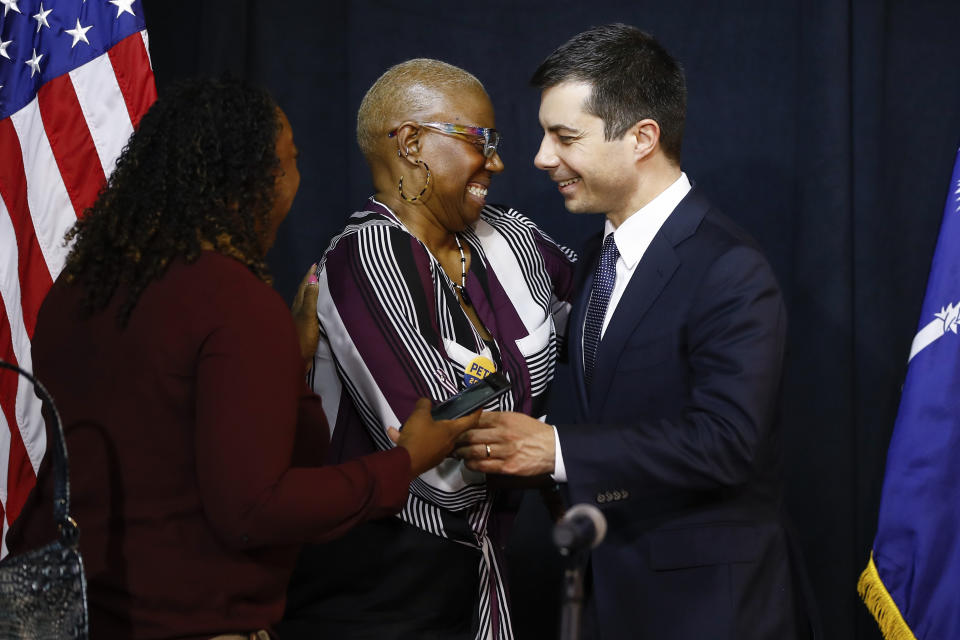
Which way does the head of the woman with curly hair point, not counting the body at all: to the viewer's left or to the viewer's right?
to the viewer's right

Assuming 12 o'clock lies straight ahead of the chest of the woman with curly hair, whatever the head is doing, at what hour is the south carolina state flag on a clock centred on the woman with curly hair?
The south carolina state flag is roughly at 1 o'clock from the woman with curly hair.

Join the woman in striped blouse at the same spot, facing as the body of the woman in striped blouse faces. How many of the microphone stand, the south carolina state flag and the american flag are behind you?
1

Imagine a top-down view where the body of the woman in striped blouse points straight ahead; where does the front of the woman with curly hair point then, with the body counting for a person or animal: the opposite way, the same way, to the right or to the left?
to the left

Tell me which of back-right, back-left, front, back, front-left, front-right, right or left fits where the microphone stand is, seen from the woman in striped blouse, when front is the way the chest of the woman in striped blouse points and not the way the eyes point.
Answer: front-right

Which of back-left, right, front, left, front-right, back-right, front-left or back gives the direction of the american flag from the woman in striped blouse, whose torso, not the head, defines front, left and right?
back

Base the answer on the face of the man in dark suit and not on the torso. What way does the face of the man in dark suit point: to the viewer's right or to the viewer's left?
to the viewer's left

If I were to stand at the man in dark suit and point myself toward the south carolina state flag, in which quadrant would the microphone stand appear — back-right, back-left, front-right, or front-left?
back-right

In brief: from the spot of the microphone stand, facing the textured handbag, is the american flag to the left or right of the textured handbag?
right

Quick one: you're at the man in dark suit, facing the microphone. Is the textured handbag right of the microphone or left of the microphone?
right

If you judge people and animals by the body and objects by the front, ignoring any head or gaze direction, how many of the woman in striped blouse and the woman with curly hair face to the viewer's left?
0

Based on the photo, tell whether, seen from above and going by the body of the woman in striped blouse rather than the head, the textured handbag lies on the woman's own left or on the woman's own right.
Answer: on the woman's own right

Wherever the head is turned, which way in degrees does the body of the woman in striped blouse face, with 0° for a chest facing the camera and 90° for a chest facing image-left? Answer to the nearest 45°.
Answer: approximately 315°

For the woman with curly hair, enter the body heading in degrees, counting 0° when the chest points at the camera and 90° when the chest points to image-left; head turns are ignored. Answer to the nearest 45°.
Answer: approximately 225°
